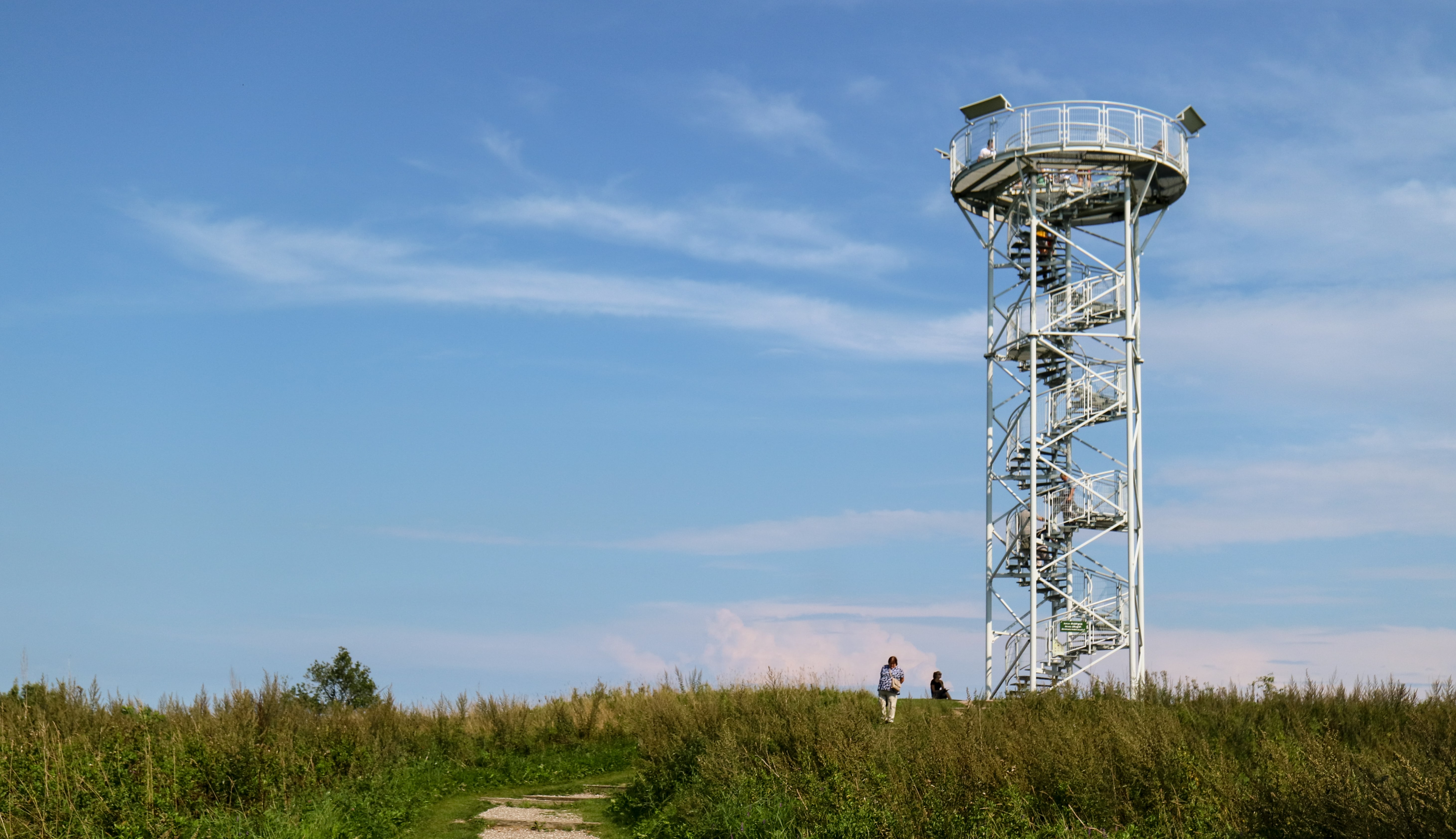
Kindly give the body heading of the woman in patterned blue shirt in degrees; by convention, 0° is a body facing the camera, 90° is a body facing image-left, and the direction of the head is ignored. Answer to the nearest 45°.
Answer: approximately 0°
